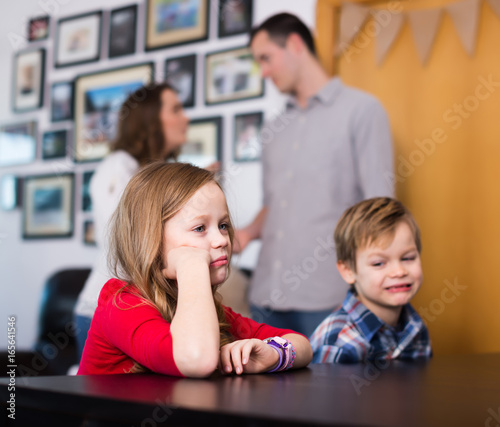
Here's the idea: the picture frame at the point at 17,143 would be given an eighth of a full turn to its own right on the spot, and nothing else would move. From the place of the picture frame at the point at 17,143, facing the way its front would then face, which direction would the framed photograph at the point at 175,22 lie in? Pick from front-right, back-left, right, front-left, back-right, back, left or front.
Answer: back-left

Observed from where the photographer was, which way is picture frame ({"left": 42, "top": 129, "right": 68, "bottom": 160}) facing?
facing the viewer and to the left of the viewer

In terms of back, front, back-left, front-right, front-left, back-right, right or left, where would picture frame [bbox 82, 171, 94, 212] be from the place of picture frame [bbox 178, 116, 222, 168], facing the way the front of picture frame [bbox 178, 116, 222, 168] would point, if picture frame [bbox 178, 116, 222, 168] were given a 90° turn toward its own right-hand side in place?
front

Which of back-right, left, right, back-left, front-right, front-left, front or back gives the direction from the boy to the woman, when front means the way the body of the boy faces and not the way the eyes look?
back

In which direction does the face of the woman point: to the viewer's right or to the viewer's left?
to the viewer's right

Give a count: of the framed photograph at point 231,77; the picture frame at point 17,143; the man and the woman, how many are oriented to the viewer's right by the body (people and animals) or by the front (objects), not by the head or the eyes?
1

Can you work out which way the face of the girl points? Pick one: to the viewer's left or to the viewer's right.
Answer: to the viewer's right

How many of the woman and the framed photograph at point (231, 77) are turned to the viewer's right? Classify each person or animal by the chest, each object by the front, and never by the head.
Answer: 1

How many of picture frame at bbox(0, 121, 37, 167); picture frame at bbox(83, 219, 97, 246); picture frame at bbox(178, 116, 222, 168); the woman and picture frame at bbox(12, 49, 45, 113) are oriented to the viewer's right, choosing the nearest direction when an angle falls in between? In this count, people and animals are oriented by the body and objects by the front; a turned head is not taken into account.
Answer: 1

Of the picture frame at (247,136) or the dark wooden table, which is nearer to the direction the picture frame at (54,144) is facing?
the dark wooden table

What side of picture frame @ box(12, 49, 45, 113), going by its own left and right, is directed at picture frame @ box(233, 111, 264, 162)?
left

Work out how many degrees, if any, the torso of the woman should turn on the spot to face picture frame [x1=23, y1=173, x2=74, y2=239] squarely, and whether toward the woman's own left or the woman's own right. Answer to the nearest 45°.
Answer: approximately 90° to the woman's own left
